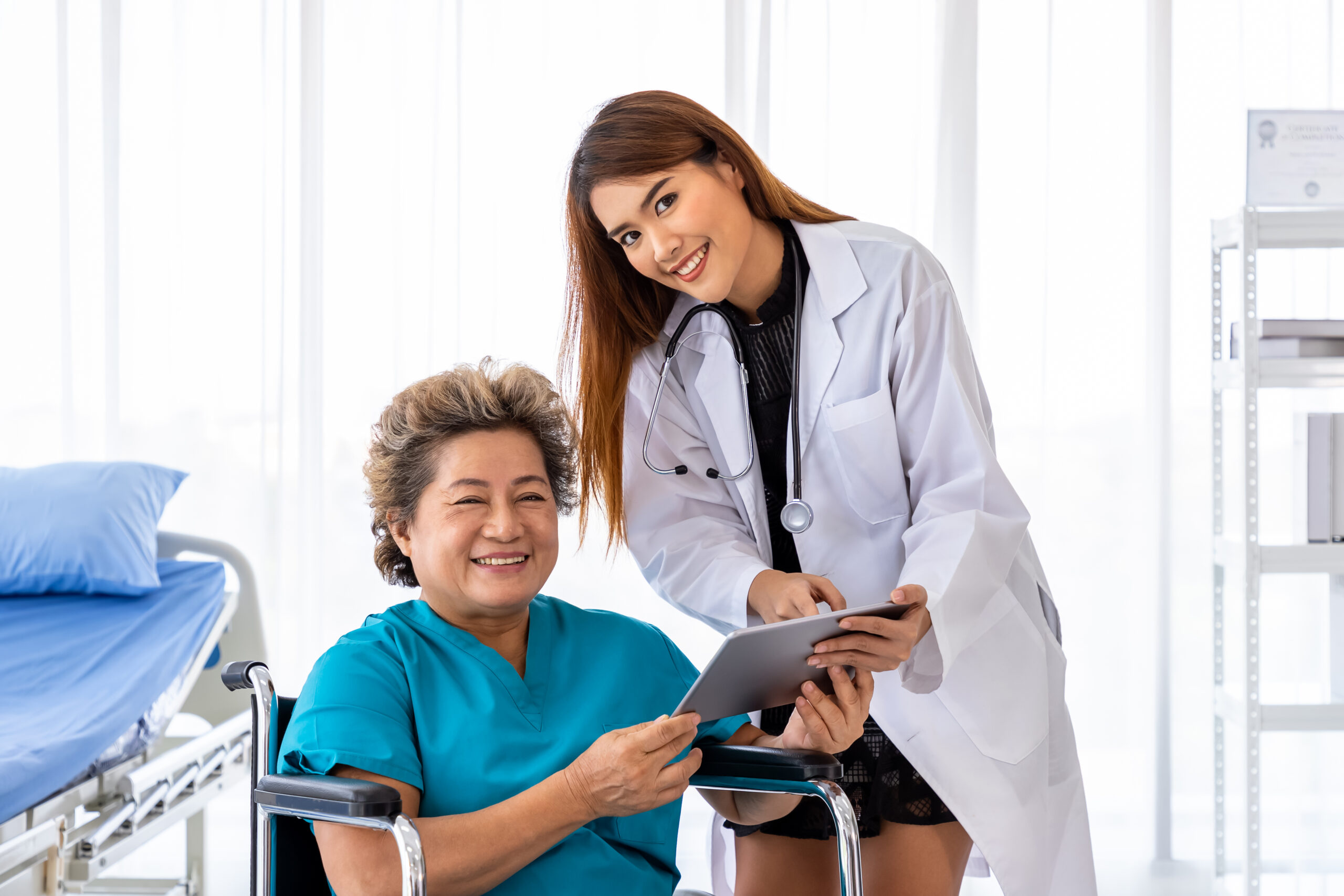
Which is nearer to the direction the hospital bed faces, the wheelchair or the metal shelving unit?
the wheelchair

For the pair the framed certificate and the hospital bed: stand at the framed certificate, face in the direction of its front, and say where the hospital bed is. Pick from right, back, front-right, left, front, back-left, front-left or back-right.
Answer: front-right

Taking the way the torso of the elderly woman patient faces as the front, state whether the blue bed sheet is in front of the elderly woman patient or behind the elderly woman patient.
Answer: behind

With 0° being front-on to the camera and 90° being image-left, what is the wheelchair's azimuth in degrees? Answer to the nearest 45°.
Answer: approximately 315°

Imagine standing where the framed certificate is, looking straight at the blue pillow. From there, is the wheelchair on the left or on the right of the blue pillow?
left

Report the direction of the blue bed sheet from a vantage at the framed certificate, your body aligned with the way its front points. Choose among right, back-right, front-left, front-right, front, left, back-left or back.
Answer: front-right

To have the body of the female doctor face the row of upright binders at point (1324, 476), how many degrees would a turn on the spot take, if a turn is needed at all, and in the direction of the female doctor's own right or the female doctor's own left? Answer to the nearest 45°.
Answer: approximately 180°

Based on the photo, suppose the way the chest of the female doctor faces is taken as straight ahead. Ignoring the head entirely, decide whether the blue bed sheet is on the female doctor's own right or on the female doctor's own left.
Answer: on the female doctor's own right

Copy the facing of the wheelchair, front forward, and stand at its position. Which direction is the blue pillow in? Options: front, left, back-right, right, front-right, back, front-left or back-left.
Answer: back
